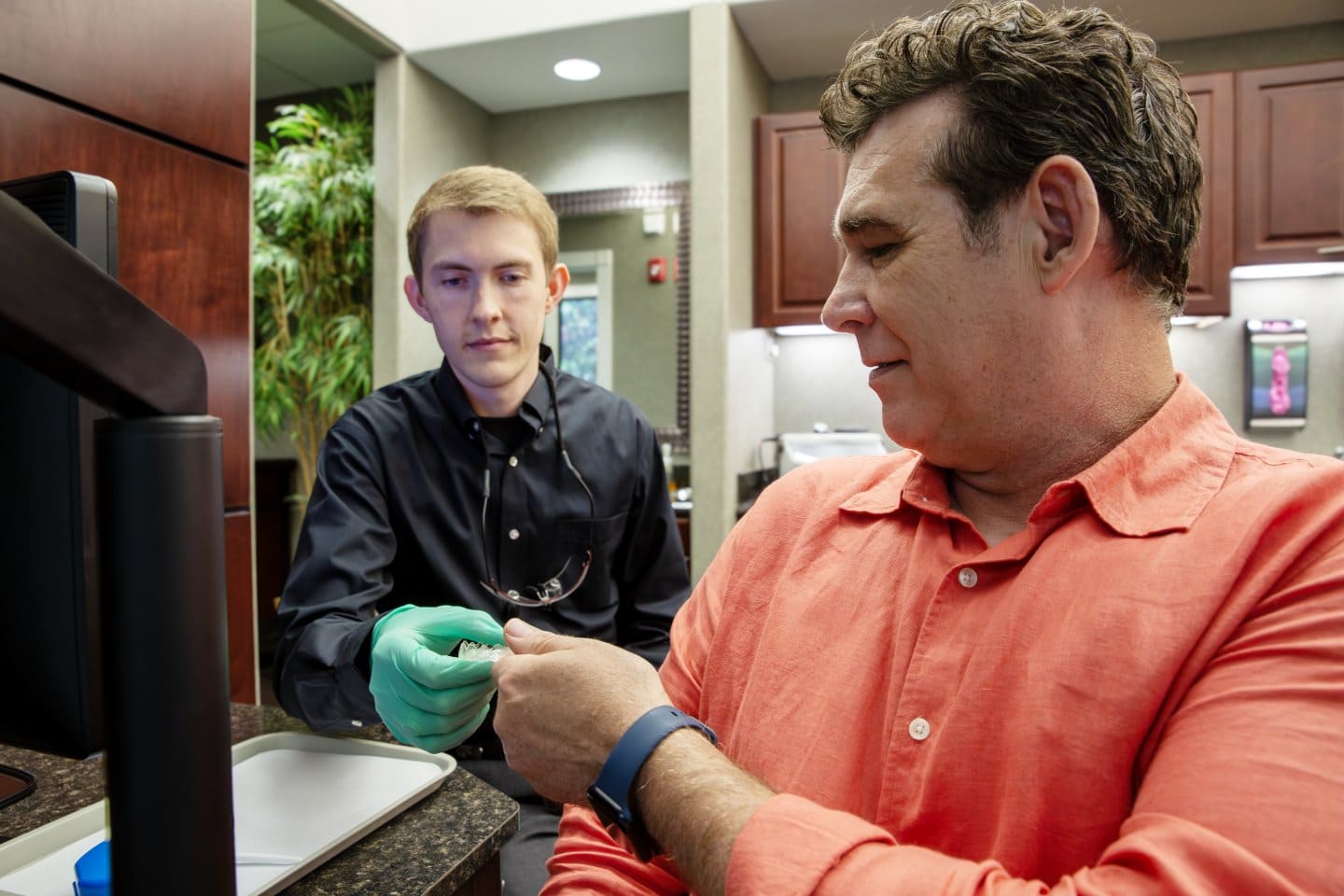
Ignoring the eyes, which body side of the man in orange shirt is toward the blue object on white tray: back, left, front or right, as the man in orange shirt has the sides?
front

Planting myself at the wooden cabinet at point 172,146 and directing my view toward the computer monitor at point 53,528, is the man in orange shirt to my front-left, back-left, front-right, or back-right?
front-left

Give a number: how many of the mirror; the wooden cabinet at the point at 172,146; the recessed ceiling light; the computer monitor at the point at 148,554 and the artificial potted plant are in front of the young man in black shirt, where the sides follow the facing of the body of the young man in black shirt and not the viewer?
1

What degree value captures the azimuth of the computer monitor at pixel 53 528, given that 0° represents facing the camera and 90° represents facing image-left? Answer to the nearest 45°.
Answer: approximately 225°

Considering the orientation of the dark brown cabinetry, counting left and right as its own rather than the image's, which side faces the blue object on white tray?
front

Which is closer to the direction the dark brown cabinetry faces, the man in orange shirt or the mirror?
the man in orange shirt

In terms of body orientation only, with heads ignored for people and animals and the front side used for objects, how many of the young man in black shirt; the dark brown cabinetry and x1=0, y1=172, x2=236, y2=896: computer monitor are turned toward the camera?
2

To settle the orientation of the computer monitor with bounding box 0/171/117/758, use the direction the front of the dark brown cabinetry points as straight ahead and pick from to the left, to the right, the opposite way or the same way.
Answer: the opposite way

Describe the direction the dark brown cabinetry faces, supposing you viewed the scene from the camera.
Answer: facing the viewer

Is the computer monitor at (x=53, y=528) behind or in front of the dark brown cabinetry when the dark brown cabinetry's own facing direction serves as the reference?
in front

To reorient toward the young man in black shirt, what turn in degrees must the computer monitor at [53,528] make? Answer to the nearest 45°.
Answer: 0° — it already faces them

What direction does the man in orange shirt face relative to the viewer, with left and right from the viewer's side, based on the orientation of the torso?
facing the viewer and to the left of the viewer

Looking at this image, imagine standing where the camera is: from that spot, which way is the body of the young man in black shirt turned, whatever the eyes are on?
toward the camera

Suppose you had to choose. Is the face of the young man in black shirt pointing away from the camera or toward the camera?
toward the camera

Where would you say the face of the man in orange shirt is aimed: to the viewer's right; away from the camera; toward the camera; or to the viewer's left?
to the viewer's left

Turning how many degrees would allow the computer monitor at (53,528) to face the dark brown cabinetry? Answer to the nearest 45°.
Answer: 0° — it already faces it

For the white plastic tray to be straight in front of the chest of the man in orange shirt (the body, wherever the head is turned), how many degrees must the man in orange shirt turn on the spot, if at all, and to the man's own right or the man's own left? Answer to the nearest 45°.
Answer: approximately 45° to the man's own right

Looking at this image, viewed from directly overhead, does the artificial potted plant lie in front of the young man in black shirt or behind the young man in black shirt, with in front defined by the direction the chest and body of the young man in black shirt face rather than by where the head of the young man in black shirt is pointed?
behind

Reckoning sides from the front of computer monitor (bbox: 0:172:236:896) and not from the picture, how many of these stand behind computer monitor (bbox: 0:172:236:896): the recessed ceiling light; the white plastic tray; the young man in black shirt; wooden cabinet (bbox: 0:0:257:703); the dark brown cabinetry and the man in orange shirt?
0

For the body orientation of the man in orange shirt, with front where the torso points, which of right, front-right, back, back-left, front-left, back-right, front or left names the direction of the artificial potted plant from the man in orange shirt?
right
